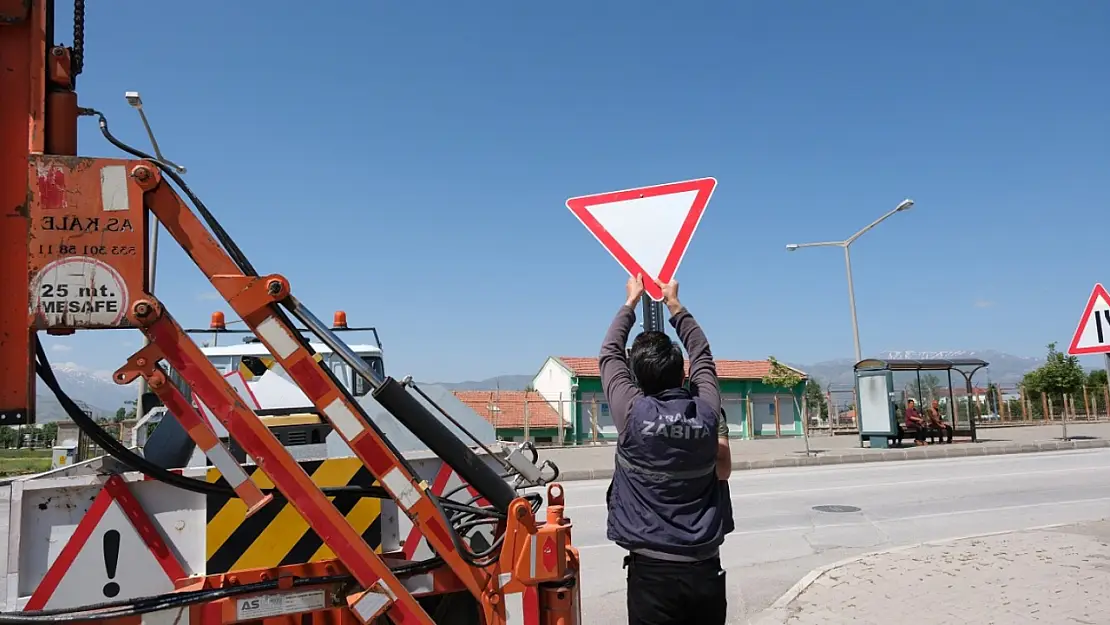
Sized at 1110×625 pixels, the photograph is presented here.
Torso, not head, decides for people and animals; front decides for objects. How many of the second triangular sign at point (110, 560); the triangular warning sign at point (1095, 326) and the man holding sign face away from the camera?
1

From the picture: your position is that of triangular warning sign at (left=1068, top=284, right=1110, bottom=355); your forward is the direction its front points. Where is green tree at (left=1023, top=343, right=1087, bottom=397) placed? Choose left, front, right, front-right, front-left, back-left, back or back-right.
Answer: back

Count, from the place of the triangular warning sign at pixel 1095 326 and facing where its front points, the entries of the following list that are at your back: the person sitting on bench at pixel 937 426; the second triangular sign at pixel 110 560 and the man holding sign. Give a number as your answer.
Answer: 1

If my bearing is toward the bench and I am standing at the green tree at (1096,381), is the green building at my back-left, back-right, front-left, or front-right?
front-right

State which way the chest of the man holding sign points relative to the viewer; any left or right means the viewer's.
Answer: facing away from the viewer

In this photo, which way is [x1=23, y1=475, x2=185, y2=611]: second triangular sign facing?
toward the camera

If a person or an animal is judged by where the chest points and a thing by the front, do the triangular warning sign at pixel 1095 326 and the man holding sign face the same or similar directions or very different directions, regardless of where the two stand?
very different directions

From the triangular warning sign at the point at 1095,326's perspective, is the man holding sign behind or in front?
in front

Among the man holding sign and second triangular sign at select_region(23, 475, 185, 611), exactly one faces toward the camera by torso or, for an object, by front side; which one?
the second triangular sign

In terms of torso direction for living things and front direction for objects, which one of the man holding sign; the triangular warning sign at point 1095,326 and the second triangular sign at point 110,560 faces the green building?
the man holding sign

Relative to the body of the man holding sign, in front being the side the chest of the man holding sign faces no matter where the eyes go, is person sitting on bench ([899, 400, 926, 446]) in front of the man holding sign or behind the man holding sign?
in front

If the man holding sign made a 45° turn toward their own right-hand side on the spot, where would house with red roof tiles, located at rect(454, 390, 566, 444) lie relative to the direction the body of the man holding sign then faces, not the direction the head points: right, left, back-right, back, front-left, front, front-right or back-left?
front-left

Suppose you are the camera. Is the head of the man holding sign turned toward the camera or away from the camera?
away from the camera

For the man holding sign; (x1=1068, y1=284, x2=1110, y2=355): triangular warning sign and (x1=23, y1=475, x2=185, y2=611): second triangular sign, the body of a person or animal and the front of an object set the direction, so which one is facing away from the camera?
the man holding sign
